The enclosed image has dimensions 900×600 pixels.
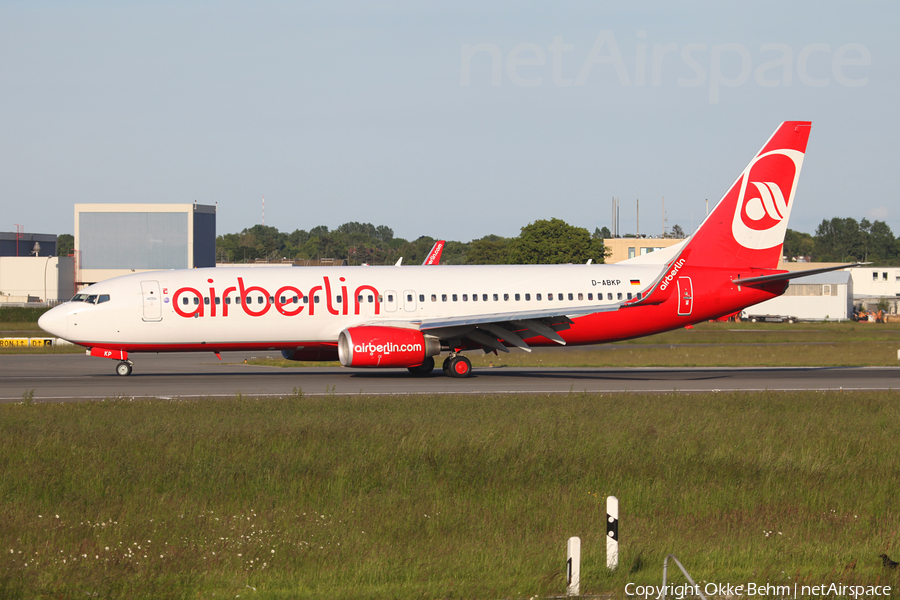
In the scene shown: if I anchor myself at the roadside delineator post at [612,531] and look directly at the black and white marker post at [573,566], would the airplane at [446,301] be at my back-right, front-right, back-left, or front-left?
back-right

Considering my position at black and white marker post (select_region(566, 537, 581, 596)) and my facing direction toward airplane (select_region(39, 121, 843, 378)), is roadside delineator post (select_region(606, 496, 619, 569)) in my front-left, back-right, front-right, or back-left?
front-right

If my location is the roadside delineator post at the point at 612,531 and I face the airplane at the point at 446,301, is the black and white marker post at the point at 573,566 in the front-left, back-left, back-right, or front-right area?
back-left

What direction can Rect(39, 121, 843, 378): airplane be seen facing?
to the viewer's left

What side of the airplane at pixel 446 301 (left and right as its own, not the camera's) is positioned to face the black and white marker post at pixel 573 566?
left

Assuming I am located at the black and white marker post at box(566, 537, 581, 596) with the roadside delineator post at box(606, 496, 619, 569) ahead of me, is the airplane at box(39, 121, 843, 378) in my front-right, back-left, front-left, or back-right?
front-left

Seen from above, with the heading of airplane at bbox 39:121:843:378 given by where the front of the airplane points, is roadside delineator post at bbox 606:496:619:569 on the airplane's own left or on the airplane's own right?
on the airplane's own left
